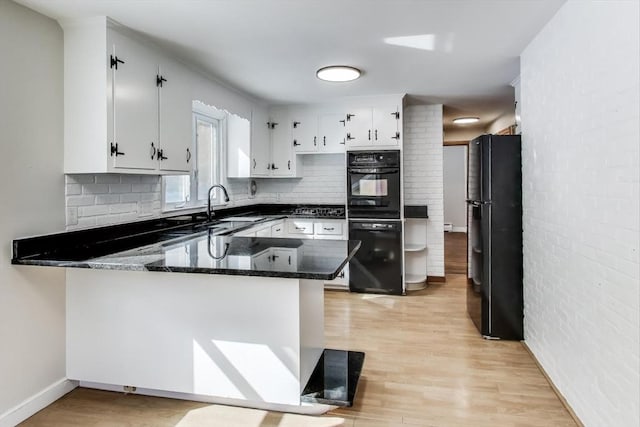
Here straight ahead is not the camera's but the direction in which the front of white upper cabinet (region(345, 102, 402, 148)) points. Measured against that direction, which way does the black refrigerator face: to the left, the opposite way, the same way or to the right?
to the right

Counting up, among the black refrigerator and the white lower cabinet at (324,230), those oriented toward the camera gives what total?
1

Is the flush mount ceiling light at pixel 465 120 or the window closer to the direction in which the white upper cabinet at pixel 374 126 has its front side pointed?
the window

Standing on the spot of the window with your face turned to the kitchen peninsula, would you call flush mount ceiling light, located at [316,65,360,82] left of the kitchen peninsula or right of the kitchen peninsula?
left

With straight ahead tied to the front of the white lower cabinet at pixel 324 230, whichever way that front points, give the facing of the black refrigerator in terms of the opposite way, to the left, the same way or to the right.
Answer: to the right

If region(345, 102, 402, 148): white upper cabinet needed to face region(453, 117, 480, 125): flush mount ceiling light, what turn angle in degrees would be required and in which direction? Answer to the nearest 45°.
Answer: approximately 135° to its left

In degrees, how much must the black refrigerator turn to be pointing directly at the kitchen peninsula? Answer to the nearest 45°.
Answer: approximately 45° to its left

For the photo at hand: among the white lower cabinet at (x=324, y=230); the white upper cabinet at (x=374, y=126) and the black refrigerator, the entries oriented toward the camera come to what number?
2

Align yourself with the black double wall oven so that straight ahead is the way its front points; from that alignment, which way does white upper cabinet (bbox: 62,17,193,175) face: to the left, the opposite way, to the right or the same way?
to the left

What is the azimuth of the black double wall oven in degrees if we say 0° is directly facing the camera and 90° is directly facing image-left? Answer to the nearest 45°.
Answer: approximately 0°
